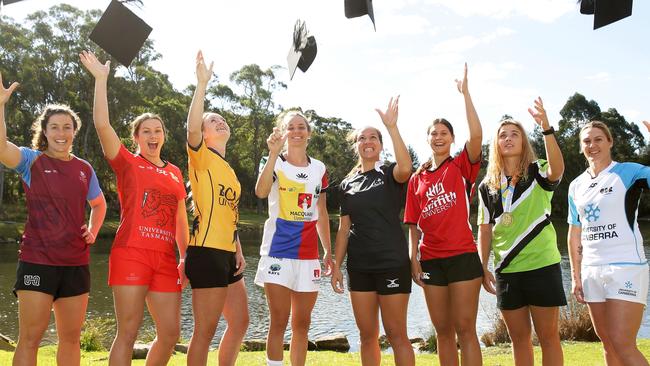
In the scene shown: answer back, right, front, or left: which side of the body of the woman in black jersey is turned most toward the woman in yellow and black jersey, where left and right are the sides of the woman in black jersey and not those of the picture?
right

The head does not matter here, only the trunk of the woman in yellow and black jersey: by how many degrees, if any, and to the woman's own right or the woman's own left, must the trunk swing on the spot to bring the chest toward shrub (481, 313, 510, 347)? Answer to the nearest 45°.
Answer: approximately 90° to the woman's own left

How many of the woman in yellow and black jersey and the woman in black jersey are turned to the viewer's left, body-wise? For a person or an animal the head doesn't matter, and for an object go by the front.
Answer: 0

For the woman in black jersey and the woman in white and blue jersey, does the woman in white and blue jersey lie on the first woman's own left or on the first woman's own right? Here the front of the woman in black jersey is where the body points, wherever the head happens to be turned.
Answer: on the first woman's own left

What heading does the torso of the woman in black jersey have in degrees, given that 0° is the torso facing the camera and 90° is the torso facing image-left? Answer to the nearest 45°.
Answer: approximately 0°

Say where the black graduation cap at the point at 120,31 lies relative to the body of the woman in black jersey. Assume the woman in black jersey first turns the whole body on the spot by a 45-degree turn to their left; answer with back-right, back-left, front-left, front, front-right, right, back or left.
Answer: back-right

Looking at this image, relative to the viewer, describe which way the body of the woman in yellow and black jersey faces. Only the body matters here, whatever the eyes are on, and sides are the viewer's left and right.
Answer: facing the viewer and to the right of the viewer

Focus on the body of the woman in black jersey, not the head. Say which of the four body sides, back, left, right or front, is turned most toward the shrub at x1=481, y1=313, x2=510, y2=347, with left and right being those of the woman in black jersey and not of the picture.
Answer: back
